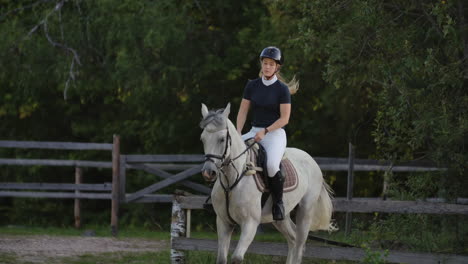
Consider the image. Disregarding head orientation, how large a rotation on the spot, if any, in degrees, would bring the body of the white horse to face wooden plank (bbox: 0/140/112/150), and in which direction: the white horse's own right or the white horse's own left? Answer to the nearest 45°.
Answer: approximately 90° to the white horse's own right

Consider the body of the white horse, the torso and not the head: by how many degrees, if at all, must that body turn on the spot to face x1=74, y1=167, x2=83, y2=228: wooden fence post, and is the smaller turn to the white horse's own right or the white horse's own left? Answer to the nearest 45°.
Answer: approximately 90° to the white horse's own right

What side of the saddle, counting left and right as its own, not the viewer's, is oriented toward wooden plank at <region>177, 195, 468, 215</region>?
back

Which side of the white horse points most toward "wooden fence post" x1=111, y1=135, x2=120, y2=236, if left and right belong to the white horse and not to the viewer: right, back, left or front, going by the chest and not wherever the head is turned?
right

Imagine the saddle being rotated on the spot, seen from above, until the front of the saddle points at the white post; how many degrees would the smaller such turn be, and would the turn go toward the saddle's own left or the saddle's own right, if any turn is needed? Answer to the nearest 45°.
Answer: approximately 90° to the saddle's own right

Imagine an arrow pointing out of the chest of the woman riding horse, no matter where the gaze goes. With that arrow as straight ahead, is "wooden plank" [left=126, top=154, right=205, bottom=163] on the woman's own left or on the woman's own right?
on the woman's own right

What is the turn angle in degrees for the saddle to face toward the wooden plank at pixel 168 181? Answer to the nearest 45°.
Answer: approximately 135° to its right

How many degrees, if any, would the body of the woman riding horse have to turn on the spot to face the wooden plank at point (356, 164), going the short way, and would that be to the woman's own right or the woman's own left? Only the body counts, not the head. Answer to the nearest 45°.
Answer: approximately 135° to the woman's own right

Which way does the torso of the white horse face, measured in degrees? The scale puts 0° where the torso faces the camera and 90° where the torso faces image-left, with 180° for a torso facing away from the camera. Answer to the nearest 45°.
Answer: approximately 45°

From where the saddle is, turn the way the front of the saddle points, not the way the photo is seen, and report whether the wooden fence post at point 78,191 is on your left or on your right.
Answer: on your right

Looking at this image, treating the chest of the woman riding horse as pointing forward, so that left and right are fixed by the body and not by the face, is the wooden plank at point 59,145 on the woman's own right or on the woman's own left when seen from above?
on the woman's own right
